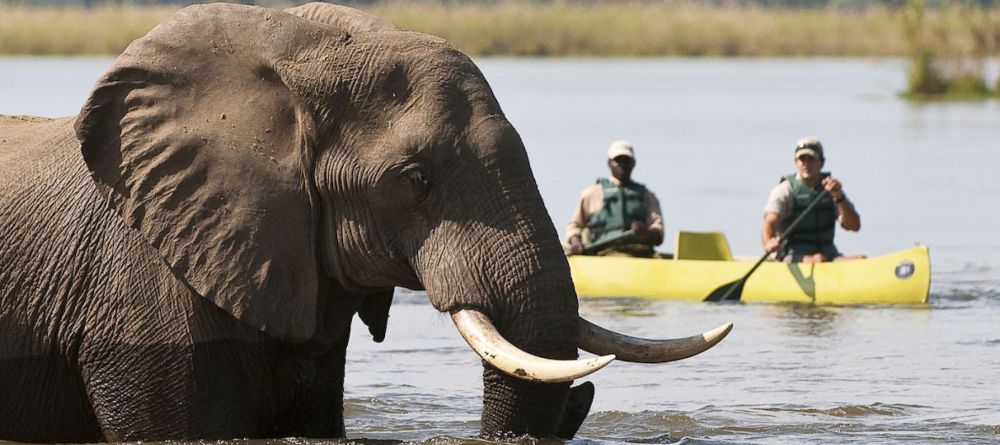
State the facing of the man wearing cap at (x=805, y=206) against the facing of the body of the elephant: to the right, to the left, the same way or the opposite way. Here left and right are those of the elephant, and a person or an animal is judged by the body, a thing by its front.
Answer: to the right

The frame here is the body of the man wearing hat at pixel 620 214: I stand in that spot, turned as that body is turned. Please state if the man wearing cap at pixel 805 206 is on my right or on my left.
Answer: on my left

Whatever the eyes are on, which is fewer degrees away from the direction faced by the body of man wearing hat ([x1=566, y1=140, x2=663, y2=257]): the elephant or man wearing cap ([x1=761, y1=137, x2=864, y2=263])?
the elephant

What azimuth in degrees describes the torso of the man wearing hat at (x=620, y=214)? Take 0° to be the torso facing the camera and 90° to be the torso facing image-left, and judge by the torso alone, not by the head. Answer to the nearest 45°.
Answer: approximately 0°

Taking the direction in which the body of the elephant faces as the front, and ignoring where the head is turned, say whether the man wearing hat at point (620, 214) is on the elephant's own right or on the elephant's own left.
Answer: on the elephant's own left

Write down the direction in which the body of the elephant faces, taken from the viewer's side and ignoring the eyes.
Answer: to the viewer's right

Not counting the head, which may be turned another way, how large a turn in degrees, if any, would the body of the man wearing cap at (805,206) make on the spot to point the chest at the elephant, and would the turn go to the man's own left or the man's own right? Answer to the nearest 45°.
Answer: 0° — they already face it

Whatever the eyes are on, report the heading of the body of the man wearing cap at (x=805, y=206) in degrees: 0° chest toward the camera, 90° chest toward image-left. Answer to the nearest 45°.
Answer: approximately 0°
